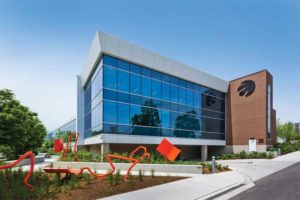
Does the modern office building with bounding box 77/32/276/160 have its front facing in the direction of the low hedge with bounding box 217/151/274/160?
no

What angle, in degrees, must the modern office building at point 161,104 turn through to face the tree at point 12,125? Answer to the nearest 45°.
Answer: approximately 90° to its right
